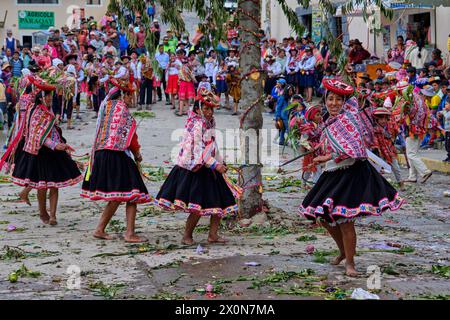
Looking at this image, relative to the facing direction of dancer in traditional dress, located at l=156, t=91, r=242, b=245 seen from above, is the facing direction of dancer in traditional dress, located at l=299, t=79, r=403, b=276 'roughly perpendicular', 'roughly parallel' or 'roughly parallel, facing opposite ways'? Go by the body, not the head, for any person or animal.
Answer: roughly perpendicular

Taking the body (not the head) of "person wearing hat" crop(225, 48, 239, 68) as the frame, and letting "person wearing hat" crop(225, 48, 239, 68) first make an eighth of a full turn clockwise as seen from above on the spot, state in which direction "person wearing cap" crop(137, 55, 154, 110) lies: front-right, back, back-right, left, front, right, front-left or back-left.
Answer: front-right

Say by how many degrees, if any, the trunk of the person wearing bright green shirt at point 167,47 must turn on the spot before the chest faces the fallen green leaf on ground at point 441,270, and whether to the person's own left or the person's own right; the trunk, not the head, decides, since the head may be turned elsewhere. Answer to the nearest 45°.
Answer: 0° — they already face it

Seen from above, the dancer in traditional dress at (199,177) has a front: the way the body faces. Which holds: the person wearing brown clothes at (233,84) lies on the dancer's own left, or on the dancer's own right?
on the dancer's own left

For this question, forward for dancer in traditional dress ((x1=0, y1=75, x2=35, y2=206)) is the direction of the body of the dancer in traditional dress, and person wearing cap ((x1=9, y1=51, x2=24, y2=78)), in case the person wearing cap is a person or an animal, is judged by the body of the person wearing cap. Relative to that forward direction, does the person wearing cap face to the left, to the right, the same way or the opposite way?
to the right

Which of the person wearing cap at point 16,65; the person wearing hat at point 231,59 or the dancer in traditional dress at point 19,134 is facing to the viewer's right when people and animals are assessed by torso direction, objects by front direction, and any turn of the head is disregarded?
the dancer in traditional dress

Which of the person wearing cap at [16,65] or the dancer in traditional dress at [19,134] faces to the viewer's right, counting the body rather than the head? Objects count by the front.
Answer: the dancer in traditional dress

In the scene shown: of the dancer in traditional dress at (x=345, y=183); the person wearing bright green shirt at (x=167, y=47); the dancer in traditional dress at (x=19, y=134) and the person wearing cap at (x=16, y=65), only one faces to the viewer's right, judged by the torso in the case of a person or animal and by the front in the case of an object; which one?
the dancer in traditional dress at (x=19, y=134)

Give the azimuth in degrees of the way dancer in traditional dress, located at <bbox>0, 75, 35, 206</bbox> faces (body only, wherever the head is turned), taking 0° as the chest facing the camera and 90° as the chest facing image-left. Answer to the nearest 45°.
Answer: approximately 270°

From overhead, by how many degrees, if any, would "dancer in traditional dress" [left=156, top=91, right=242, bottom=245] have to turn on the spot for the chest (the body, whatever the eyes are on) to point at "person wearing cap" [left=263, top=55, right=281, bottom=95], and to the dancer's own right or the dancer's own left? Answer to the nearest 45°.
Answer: approximately 135° to the dancer's own left
